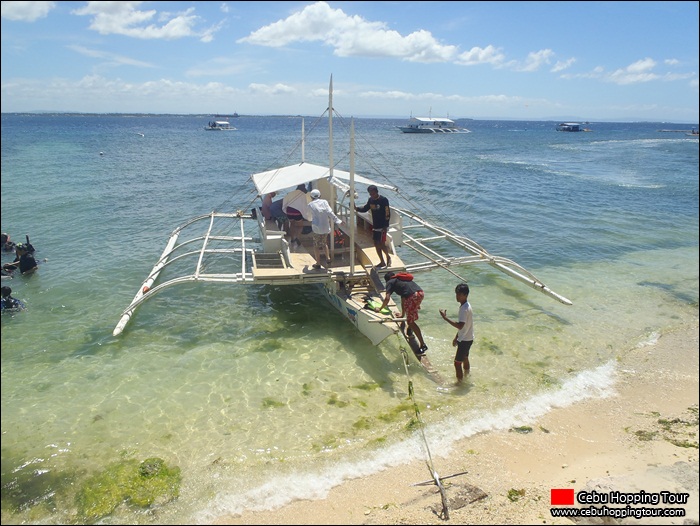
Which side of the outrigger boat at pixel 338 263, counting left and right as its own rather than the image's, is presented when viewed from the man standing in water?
front

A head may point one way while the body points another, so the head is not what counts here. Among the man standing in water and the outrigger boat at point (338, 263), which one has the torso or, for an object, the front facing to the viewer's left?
the man standing in water

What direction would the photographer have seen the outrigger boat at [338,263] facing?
facing the viewer and to the right of the viewer

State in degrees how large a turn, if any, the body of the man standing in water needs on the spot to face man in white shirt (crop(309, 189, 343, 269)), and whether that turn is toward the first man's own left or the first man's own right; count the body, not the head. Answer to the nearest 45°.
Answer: approximately 45° to the first man's own right

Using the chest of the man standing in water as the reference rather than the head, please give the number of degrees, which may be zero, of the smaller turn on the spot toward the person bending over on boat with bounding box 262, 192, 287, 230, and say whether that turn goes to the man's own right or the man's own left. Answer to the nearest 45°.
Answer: approximately 45° to the man's own right

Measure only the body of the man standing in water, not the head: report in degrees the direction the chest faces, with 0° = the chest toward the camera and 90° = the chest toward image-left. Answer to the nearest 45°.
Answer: approximately 90°
